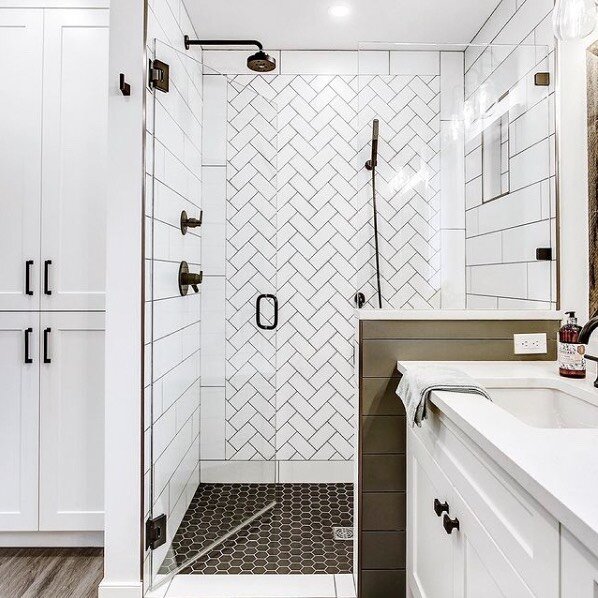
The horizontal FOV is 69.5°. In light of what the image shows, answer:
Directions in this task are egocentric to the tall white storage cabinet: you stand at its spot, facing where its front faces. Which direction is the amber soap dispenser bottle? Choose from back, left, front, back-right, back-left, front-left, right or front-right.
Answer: front-left

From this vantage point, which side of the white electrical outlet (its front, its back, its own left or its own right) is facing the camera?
front

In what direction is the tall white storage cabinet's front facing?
toward the camera

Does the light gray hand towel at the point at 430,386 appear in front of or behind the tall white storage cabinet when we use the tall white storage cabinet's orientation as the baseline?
in front

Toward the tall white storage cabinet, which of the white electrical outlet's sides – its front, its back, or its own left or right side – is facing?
right

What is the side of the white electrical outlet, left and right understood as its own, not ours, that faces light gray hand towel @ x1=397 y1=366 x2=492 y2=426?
front

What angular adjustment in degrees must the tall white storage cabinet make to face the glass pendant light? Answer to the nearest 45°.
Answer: approximately 45° to its left

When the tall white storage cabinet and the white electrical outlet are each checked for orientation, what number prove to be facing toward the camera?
2

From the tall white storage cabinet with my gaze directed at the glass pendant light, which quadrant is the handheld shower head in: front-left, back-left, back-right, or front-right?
front-left

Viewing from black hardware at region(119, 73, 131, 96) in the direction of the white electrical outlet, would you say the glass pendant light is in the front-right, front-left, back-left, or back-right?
front-right

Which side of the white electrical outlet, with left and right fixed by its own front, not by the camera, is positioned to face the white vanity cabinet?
front

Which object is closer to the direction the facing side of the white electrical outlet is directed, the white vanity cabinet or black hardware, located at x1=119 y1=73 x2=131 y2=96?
the white vanity cabinet
